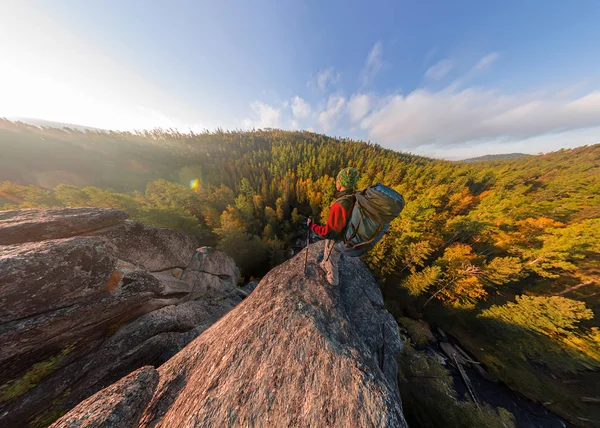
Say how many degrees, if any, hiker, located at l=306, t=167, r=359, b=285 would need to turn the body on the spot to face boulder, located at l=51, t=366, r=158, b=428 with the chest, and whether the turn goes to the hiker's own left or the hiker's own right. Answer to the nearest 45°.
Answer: approximately 45° to the hiker's own left

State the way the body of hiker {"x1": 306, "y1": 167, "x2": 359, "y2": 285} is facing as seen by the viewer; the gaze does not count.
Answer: to the viewer's left

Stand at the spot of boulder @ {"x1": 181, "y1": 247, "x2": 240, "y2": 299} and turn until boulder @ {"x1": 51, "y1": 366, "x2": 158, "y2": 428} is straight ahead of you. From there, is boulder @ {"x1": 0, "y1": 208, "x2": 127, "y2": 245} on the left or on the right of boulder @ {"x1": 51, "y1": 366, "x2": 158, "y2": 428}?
right

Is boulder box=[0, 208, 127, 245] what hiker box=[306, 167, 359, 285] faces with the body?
yes
